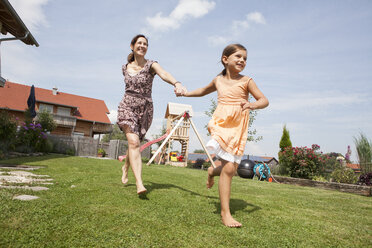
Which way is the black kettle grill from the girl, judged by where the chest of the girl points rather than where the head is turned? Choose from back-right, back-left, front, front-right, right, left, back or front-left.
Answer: back-left

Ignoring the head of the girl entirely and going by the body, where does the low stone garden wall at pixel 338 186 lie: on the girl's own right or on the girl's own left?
on the girl's own left

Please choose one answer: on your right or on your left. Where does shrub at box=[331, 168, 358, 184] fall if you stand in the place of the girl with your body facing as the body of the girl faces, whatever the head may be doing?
on your left

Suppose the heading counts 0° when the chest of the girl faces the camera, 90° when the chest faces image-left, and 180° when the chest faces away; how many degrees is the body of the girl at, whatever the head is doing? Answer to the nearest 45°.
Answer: approximately 315°

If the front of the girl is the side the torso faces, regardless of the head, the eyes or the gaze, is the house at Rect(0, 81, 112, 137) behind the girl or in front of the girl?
behind

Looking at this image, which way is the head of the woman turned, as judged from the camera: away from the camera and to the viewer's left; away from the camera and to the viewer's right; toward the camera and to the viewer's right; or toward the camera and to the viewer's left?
toward the camera and to the viewer's right

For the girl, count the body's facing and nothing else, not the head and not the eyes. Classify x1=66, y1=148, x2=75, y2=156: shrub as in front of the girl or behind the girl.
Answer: behind

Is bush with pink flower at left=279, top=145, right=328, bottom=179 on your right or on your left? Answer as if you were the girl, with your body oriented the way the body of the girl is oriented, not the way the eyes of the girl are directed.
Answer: on your left

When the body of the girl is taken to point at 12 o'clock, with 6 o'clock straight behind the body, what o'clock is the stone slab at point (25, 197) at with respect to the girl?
The stone slab is roughly at 4 o'clock from the girl.

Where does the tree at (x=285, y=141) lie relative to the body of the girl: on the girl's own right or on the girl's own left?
on the girl's own left
